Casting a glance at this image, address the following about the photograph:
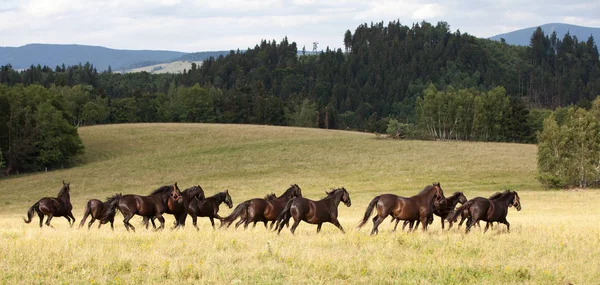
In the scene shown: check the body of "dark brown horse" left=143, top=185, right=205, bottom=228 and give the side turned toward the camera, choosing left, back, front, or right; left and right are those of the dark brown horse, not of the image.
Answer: right

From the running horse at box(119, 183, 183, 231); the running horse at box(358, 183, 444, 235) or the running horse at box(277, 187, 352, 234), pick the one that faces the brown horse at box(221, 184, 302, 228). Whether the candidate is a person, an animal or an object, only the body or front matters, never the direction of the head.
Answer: the running horse at box(119, 183, 183, 231)

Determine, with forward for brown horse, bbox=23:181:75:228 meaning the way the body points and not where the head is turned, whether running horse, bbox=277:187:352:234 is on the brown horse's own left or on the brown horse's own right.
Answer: on the brown horse's own right

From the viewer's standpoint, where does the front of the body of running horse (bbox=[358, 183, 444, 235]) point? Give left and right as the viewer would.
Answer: facing to the right of the viewer

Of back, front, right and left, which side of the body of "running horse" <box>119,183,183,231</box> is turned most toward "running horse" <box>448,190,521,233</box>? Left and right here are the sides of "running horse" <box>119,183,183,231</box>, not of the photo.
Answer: front

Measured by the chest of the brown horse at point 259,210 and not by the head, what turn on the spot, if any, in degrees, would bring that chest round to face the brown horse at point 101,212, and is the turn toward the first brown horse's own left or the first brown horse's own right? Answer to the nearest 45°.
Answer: approximately 180°

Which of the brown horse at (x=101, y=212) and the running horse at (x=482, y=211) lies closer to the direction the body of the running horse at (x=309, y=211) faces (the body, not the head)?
the running horse

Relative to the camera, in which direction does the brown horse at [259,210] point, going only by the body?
to the viewer's right

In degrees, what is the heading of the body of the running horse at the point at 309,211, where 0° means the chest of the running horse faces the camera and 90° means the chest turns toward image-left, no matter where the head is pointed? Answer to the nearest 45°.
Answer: approximately 270°

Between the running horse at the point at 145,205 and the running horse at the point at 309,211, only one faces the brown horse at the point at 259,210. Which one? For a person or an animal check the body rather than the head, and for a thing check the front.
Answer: the running horse at the point at 145,205

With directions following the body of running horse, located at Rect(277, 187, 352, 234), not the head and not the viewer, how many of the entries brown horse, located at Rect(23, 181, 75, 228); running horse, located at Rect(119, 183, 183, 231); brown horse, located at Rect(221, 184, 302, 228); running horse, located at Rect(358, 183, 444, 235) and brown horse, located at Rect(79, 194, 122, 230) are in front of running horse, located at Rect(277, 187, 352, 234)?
1

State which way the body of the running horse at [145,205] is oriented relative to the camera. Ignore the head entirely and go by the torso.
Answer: to the viewer's right

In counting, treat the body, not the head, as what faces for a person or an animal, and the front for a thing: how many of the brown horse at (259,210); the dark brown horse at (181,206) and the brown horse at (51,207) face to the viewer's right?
3
